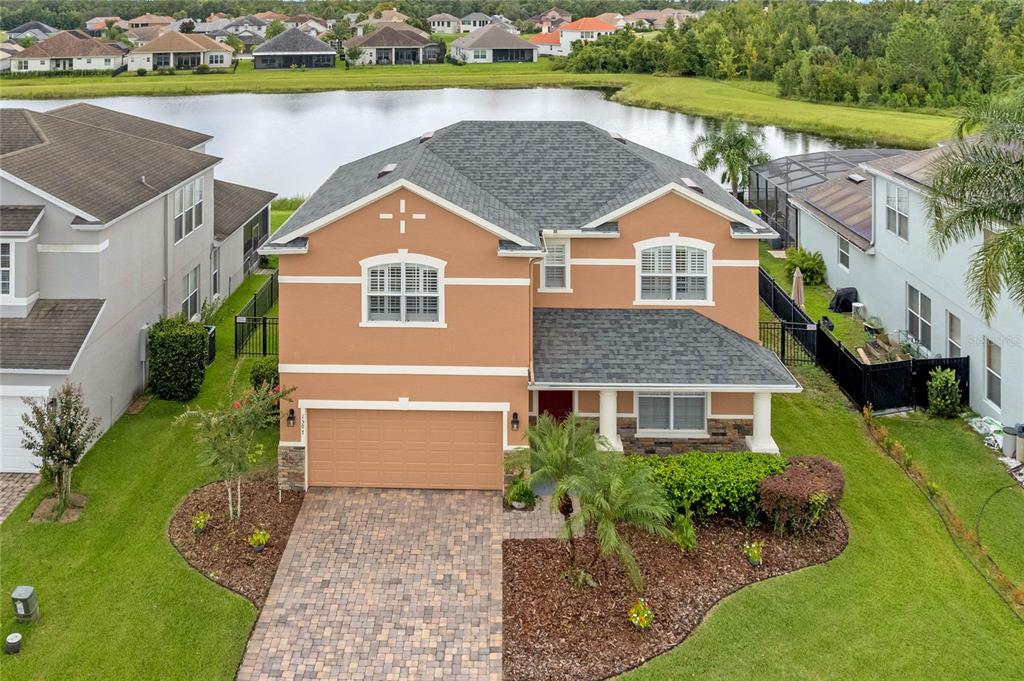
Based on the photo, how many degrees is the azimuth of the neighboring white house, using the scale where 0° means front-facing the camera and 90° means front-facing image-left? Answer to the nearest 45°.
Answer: approximately 315°

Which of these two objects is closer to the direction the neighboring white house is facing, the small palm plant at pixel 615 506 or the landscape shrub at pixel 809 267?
the small palm plant

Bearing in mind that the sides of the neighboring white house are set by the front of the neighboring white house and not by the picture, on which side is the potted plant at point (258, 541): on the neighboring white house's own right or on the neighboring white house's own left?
on the neighboring white house's own right

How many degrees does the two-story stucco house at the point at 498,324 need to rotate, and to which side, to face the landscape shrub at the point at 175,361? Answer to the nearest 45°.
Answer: approximately 135° to its right

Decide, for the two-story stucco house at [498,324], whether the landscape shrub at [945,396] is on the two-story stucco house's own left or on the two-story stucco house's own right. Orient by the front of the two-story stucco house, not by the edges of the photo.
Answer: on the two-story stucco house's own left

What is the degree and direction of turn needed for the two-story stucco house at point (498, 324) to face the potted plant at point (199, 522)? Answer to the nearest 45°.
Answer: approximately 45° to its right

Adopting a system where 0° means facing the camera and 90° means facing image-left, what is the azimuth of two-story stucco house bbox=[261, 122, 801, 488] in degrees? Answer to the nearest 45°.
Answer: approximately 0°

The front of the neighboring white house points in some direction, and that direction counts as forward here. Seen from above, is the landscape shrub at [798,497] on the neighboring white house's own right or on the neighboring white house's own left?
on the neighboring white house's own right
